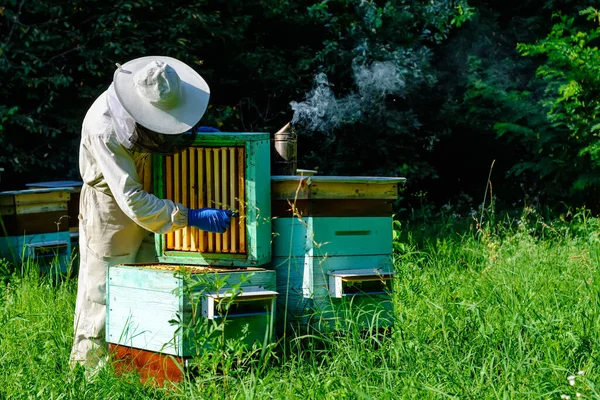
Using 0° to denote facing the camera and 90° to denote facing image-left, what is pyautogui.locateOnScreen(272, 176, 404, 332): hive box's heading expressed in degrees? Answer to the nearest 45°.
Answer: approximately 315°

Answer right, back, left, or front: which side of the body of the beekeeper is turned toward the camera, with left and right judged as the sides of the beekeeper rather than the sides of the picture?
right

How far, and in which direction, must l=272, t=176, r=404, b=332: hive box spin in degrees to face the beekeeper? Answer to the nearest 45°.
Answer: approximately 135° to its right

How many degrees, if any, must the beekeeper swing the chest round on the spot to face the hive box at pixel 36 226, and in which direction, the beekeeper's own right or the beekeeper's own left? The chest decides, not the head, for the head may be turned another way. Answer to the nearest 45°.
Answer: approximately 90° to the beekeeper's own left
